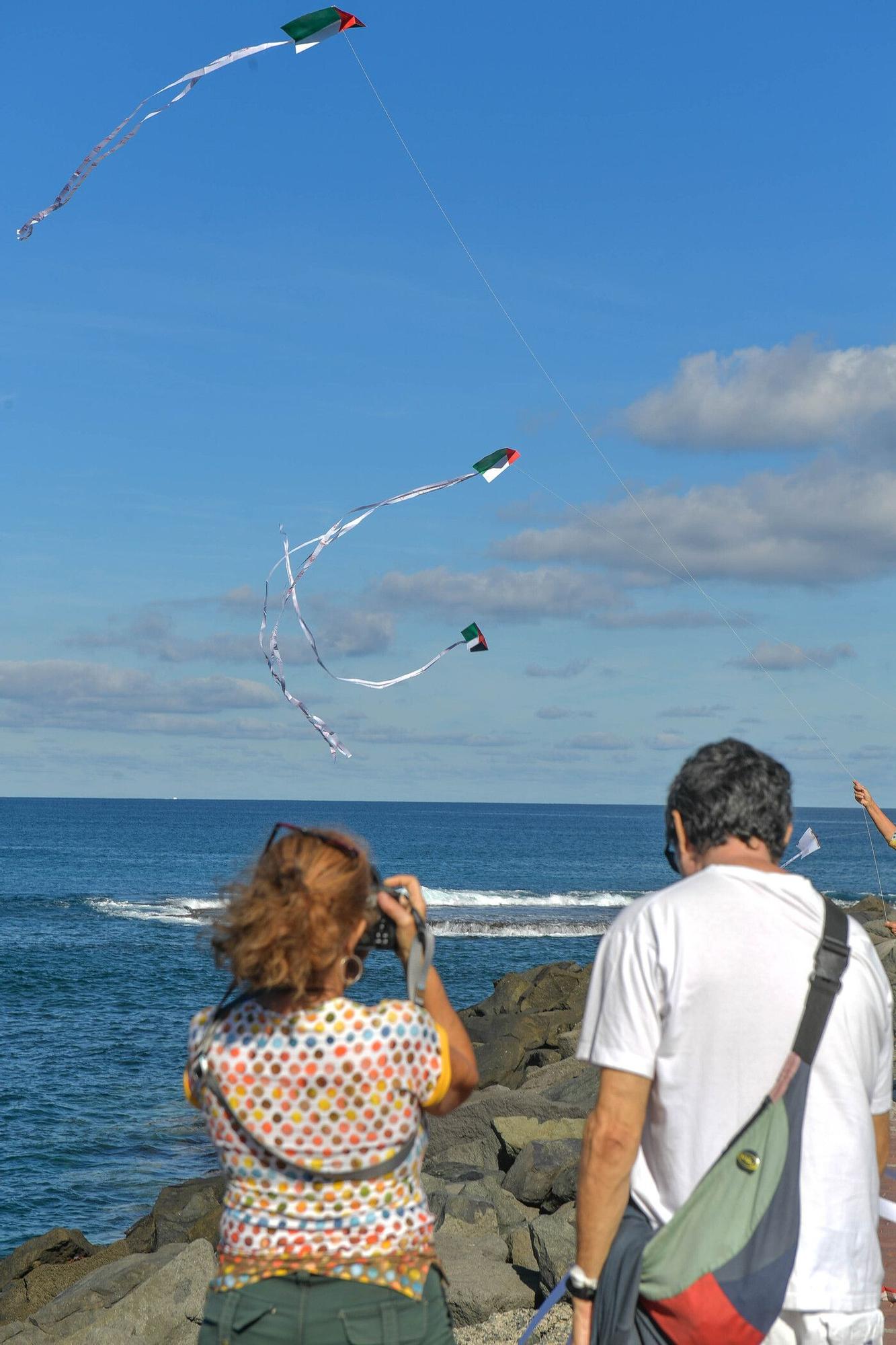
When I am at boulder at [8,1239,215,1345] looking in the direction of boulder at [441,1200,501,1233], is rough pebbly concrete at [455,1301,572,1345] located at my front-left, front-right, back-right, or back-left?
front-right

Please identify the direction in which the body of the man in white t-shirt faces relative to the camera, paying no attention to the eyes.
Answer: away from the camera

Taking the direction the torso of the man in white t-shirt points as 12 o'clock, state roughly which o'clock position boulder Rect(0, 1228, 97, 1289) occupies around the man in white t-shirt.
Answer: The boulder is roughly at 11 o'clock from the man in white t-shirt.

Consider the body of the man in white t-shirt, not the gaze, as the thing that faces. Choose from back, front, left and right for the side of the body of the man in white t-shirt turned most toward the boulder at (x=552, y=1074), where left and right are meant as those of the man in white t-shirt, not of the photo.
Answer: front

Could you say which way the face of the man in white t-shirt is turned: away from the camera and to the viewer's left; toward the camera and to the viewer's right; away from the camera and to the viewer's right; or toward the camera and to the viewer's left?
away from the camera and to the viewer's left

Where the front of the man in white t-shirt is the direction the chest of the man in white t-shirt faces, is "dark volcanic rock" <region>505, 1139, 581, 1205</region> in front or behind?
in front

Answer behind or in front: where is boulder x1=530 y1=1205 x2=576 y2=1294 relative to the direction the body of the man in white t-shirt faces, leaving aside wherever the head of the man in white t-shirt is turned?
in front

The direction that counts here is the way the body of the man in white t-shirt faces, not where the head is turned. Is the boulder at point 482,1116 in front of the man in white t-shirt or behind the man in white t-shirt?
in front
